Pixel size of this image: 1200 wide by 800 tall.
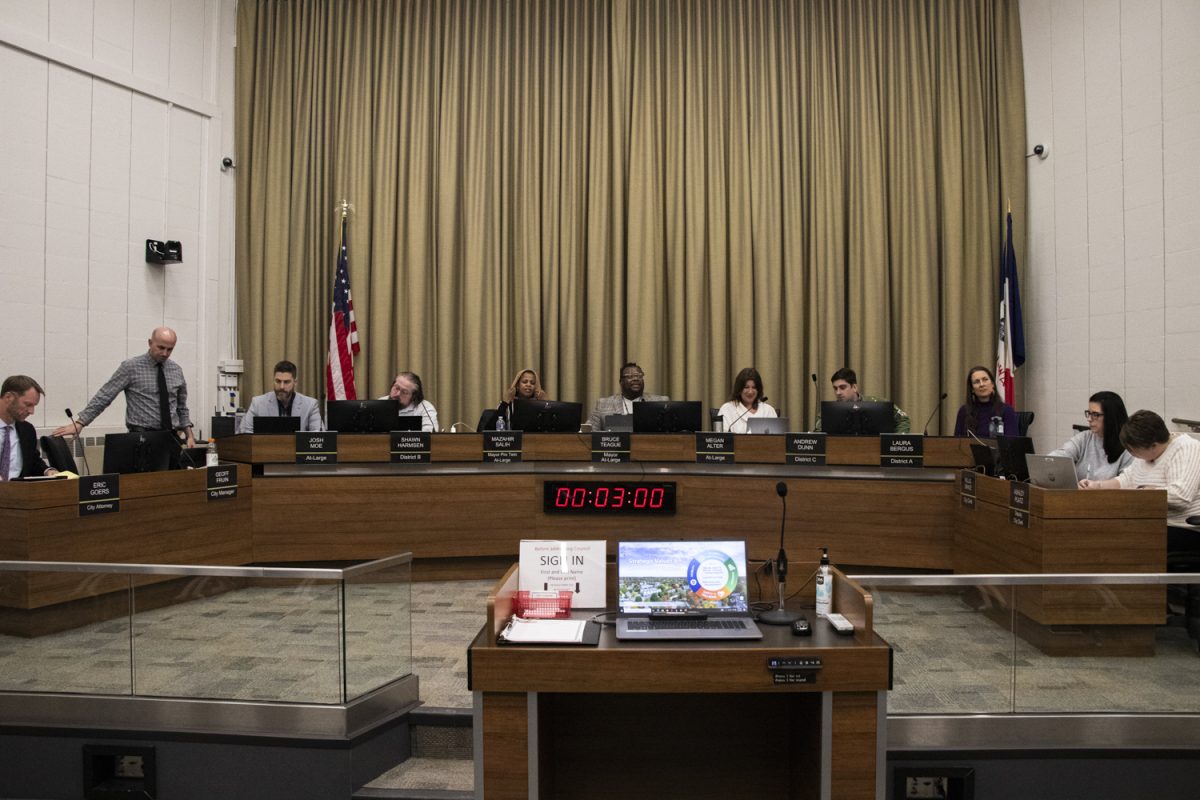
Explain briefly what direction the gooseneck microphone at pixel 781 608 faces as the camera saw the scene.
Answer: facing the viewer

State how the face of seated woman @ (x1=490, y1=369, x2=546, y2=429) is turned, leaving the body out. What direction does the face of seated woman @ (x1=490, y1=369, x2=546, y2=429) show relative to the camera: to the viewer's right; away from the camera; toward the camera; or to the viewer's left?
toward the camera

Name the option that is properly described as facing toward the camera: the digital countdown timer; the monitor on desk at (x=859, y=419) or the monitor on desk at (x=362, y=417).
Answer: the digital countdown timer

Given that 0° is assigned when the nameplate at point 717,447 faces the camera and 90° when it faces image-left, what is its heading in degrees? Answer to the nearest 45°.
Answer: approximately 0°

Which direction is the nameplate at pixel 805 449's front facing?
toward the camera

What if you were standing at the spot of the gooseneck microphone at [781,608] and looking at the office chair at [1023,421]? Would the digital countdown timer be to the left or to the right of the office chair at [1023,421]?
left

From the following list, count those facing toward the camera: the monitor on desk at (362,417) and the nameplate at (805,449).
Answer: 1

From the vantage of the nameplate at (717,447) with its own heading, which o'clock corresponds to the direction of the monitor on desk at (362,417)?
The monitor on desk is roughly at 3 o'clock from the nameplate.

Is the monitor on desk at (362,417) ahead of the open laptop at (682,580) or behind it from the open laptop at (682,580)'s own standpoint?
behind

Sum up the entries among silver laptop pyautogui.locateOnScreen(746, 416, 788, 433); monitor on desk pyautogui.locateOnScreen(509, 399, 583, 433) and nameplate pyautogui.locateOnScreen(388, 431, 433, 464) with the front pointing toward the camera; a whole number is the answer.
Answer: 1

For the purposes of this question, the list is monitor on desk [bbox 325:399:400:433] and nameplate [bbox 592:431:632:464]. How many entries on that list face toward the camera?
1

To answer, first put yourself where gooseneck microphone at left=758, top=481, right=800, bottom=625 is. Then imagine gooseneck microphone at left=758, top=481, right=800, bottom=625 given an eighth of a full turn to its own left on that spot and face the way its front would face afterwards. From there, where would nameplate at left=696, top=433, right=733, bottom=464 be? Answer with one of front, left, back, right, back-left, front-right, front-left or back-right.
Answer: back-left

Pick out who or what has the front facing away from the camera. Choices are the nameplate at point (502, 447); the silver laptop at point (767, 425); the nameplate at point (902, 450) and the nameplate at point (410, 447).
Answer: the silver laptop

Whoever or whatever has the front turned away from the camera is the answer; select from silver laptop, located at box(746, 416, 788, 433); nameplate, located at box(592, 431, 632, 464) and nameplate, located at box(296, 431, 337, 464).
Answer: the silver laptop

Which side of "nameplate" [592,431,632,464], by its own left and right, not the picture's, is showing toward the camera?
front

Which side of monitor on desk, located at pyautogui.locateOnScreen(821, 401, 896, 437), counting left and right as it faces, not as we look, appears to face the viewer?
back

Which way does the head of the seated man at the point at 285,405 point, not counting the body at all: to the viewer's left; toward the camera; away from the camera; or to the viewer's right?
toward the camera
